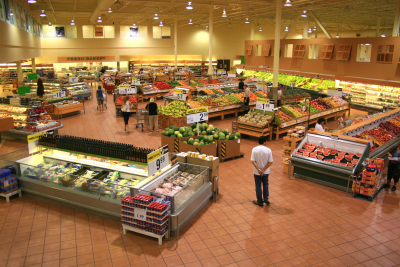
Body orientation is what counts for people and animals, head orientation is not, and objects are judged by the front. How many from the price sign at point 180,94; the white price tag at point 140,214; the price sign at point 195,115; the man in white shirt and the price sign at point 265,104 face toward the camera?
4

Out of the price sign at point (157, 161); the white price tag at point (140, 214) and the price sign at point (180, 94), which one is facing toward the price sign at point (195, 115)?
the price sign at point (180, 94)

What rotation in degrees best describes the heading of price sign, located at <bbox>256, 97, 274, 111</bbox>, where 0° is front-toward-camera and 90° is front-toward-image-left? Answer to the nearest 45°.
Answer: approximately 0°

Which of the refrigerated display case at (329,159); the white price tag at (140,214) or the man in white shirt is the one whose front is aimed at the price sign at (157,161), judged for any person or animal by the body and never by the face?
the refrigerated display case

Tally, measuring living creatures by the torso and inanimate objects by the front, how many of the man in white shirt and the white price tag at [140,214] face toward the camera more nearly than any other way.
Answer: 1

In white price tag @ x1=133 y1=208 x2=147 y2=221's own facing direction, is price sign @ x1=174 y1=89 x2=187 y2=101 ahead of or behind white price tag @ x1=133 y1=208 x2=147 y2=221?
behind

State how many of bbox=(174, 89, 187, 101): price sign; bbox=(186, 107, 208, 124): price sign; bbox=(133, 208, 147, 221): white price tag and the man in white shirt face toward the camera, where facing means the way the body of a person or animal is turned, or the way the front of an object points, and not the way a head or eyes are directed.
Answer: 3

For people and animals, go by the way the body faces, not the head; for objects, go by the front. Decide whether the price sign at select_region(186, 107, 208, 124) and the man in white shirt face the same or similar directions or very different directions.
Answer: very different directions

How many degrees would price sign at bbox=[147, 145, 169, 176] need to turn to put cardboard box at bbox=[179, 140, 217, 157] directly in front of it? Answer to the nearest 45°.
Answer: approximately 90° to its left
